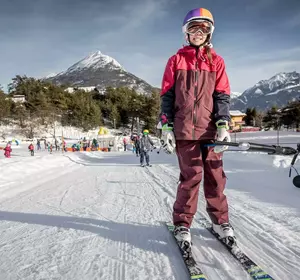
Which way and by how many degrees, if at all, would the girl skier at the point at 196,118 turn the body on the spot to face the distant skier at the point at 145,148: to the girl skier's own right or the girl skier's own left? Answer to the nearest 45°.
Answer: approximately 180°

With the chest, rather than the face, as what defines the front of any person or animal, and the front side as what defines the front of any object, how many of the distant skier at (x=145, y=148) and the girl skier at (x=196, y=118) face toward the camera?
2

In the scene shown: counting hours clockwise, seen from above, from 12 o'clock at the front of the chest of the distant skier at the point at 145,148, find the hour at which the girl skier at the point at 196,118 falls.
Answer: The girl skier is roughly at 12 o'clock from the distant skier.

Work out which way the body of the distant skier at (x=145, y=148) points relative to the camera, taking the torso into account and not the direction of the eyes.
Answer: toward the camera

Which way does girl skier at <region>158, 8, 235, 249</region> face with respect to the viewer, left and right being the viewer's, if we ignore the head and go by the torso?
facing the viewer
